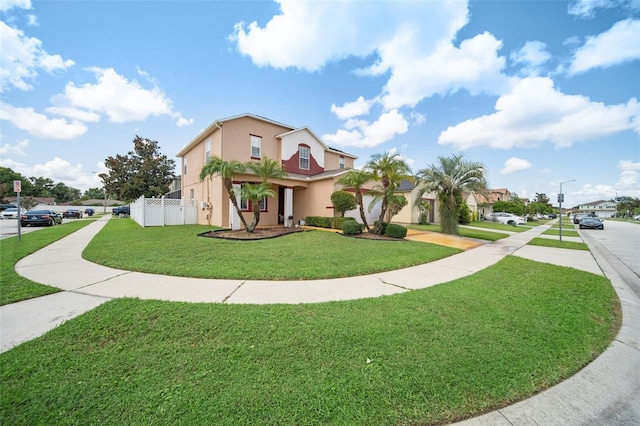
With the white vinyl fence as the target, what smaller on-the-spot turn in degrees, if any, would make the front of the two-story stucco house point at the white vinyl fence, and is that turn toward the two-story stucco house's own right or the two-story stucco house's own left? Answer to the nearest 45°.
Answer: approximately 135° to the two-story stucco house's own right

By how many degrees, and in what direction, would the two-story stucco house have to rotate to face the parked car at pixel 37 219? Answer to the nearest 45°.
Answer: approximately 135° to its right

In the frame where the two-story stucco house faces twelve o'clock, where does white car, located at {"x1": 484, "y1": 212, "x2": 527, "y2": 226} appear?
The white car is roughly at 10 o'clock from the two-story stucco house.

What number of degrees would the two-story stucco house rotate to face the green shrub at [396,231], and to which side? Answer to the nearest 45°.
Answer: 0° — it already faces it

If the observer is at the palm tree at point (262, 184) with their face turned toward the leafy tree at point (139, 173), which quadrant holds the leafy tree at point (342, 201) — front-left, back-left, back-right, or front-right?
back-right

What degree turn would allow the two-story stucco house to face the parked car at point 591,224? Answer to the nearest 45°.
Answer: approximately 45° to its left

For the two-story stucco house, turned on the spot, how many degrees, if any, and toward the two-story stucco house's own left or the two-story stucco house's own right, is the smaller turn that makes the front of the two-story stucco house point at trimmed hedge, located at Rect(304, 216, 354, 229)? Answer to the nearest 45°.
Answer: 0° — it already faces it

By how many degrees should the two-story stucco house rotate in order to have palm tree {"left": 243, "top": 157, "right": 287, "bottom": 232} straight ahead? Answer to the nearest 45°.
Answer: approximately 45° to its right

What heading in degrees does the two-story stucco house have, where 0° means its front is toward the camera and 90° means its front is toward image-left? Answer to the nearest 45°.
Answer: approximately 315°
